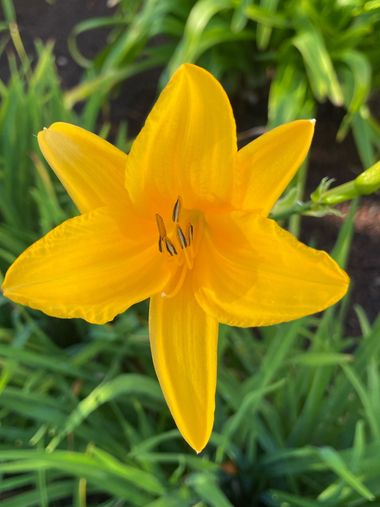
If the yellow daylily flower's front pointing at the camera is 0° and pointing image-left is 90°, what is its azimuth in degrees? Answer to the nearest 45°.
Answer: approximately 0°
